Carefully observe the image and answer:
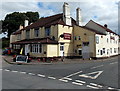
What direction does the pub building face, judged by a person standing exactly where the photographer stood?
facing the viewer and to the left of the viewer

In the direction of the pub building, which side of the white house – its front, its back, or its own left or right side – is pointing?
right

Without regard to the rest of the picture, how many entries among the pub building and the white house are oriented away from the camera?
0
